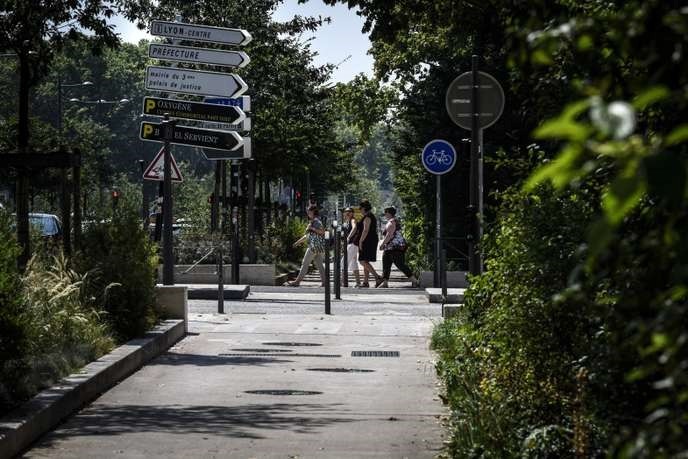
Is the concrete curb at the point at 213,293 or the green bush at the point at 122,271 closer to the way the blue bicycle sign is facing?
the green bush

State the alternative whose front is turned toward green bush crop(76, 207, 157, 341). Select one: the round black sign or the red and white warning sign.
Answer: the red and white warning sign

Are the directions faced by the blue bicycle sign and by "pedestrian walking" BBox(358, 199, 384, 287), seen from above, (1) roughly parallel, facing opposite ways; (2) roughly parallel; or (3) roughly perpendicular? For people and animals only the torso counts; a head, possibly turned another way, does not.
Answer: roughly perpendicular

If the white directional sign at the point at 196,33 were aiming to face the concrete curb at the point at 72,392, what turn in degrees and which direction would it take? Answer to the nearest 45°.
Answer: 0° — it already faces it

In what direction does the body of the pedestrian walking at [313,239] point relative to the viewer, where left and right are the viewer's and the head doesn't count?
facing to the left of the viewer

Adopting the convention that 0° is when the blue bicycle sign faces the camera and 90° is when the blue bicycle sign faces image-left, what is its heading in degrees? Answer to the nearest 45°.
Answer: approximately 0°
